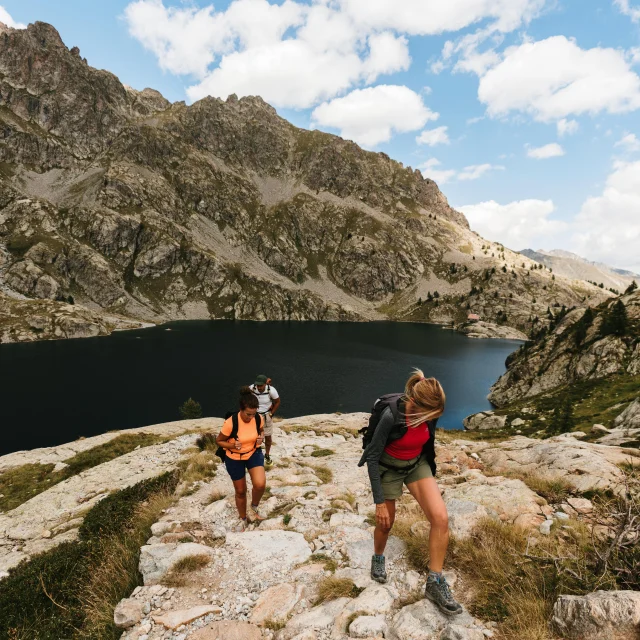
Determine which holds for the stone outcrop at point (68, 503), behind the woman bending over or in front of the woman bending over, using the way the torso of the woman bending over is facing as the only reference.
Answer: behind

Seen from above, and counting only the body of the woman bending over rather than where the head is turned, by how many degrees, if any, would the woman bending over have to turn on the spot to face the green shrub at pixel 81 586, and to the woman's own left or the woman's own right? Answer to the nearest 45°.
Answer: approximately 135° to the woman's own right

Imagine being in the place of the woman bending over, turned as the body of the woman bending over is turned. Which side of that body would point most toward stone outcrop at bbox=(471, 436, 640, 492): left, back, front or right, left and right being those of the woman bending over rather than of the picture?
left

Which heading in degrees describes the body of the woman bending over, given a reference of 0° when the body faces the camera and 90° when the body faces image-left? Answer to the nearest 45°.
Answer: approximately 315°

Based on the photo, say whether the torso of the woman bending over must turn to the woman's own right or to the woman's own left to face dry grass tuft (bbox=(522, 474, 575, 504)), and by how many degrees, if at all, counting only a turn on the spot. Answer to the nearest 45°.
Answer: approximately 90° to the woman's own left

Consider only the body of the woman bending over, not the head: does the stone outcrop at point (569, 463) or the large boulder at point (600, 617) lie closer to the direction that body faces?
the large boulder
